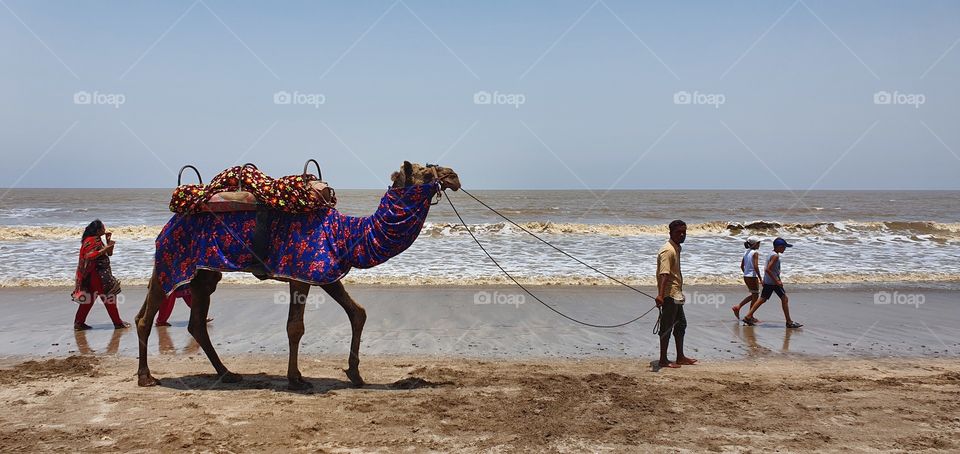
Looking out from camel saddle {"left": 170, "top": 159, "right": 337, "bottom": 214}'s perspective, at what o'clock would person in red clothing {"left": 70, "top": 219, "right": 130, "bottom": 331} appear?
The person in red clothing is roughly at 8 o'clock from the camel saddle.

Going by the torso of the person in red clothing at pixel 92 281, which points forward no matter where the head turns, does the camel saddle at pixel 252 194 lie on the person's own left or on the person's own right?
on the person's own right

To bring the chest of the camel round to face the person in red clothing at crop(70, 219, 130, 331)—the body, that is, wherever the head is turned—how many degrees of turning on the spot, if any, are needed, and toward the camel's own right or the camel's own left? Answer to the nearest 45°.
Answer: approximately 135° to the camel's own left

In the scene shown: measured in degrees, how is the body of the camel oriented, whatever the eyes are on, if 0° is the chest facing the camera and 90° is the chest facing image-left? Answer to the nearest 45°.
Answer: approximately 270°

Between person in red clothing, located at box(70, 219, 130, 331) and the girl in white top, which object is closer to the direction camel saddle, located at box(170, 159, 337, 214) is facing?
the girl in white top

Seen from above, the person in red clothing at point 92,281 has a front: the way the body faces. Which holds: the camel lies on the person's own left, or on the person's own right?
on the person's own right

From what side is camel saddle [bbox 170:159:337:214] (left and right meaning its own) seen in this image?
right

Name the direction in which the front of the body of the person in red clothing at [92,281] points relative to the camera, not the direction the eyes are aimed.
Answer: to the viewer's right

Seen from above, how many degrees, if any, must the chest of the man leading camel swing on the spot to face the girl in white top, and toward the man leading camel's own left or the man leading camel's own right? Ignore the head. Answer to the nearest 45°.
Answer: approximately 90° to the man leading camel's own left
